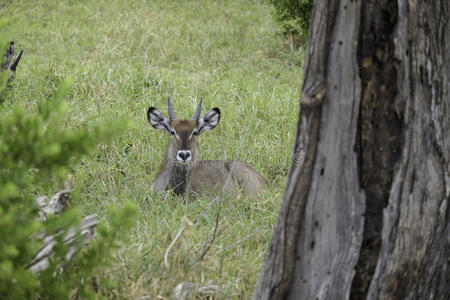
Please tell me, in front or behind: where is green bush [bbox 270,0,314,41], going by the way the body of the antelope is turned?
behind

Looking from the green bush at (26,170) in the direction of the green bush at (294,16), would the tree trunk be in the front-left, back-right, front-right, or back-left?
front-right

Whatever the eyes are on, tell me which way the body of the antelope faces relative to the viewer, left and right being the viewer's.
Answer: facing the viewer and to the left of the viewer

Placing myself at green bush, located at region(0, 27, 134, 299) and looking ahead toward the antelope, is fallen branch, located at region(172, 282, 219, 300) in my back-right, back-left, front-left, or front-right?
front-right

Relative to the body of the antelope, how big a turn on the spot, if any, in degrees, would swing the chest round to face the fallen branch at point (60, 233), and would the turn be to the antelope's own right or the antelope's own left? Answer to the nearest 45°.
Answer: approximately 45° to the antelope's own left

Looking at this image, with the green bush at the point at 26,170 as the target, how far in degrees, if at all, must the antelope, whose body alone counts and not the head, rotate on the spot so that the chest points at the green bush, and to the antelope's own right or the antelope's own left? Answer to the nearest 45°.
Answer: approximately 45° to the antelope's own left

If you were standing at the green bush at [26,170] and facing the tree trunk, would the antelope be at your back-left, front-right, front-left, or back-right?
front-left

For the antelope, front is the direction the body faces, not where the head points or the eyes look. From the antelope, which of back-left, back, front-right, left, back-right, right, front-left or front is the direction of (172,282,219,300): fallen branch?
front-left
